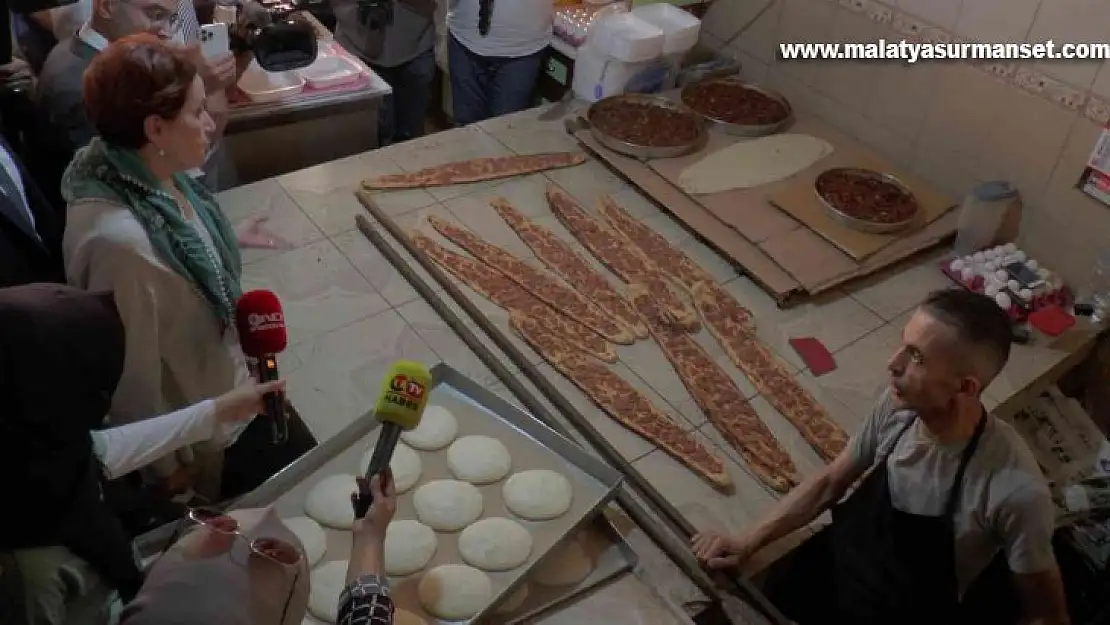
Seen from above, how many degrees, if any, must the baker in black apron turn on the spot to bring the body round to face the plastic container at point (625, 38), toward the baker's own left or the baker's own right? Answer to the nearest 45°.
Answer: approximately 90° to the baker's own right

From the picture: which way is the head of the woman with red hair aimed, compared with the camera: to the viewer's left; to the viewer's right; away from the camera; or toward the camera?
to the viewer's right

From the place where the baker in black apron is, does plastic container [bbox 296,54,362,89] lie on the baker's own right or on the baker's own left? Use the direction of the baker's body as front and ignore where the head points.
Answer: on the baker's own right

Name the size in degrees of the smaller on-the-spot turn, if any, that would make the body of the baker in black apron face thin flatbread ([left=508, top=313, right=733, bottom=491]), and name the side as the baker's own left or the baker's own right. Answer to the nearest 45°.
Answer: approximately 45° to the baker's own right

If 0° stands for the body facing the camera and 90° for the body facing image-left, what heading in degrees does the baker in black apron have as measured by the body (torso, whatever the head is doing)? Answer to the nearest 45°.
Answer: approximately 45°

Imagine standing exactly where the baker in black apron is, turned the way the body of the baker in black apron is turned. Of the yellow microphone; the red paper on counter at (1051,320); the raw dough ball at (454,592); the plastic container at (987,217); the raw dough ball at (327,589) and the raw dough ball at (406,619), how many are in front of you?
4

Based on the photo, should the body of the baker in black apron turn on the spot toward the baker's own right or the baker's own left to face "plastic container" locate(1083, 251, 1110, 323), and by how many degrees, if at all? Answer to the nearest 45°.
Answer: approximately 135° to the baker's own right

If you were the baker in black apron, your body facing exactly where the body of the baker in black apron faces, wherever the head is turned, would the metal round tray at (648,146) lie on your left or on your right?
on your right

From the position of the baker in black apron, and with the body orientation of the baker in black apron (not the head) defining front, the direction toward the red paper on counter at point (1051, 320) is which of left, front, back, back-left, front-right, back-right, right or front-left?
back-right

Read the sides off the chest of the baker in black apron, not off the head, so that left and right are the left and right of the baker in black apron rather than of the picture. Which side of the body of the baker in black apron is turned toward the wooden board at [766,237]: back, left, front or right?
right

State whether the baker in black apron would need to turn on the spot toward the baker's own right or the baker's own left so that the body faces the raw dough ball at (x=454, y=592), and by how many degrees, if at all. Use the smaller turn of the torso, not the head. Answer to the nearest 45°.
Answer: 0° — they already face it

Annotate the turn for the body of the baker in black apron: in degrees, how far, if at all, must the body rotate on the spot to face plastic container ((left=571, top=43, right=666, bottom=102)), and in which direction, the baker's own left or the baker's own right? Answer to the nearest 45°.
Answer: approximately 90° to the baker's own right
